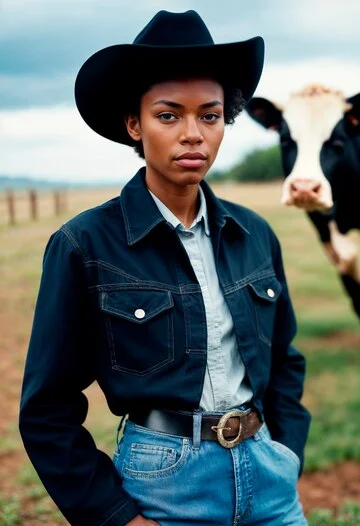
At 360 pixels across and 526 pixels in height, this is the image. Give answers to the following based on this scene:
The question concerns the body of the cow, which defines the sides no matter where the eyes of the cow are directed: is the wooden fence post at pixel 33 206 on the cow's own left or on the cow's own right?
on the cow's own right

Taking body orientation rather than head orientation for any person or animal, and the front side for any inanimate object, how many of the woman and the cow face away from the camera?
0

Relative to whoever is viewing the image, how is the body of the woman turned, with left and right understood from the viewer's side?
facing the viewer and to the right of the viewer

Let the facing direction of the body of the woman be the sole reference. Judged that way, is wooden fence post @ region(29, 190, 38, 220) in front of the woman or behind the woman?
behind

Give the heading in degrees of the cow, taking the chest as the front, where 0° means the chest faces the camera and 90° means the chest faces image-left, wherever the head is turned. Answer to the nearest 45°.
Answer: approximately 45°

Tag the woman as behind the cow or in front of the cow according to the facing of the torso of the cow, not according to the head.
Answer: in front

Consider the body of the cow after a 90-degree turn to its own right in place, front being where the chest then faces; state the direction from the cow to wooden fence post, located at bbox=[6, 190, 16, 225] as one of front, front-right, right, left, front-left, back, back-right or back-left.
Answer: front
